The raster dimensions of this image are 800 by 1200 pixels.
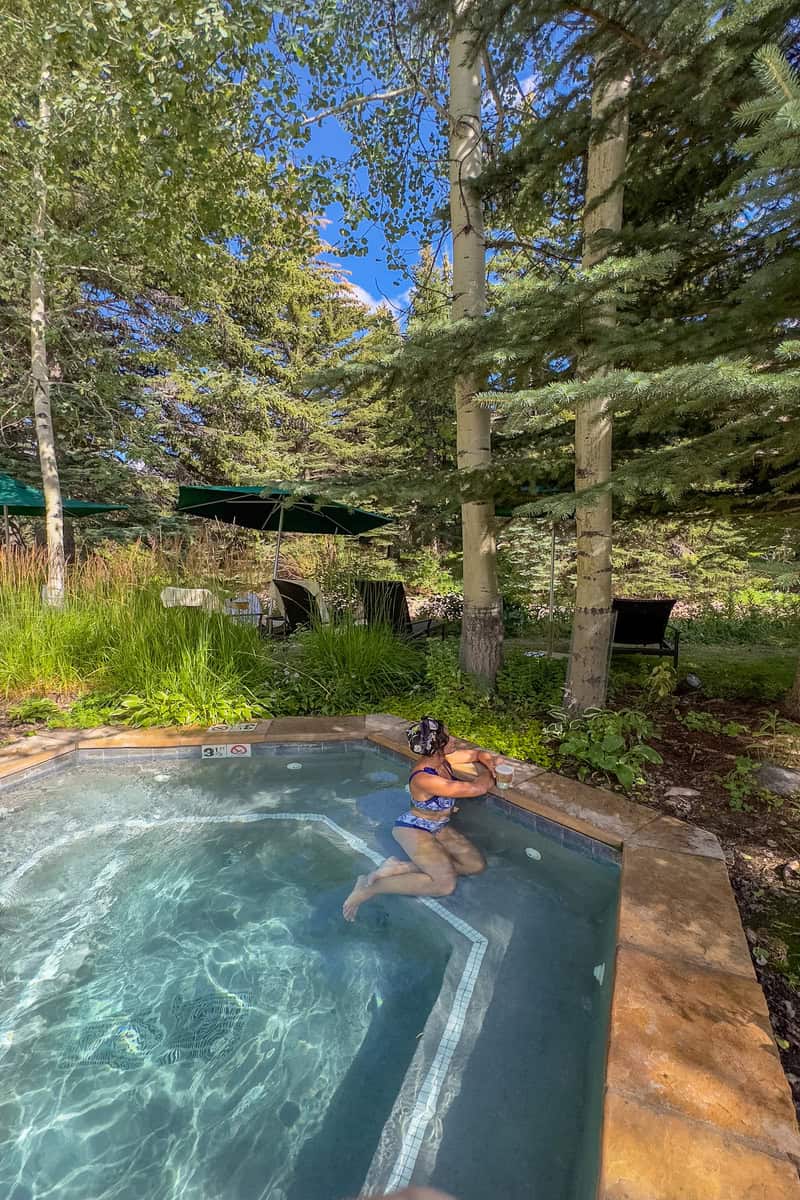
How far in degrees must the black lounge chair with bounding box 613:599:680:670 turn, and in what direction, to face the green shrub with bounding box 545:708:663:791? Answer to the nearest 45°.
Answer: approximately 135° to its right

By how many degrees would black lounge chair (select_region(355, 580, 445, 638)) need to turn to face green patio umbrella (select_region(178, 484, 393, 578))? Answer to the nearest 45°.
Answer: approximately 180°

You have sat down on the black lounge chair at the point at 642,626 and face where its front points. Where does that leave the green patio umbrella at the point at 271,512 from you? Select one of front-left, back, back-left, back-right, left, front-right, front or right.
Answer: back-left

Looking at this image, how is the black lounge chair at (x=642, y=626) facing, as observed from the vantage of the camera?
facing away from the viewer and to the right of the viewer

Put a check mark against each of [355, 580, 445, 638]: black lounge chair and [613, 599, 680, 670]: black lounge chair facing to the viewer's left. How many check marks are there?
0

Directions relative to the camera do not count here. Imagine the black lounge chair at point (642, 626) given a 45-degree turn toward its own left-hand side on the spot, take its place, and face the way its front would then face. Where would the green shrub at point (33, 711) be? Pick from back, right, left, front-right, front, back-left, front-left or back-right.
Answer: back-left
